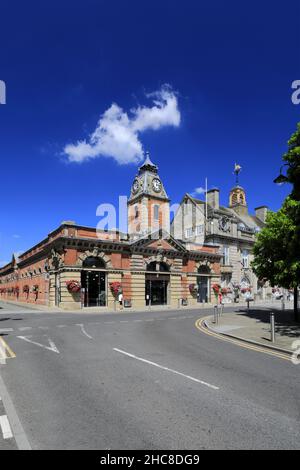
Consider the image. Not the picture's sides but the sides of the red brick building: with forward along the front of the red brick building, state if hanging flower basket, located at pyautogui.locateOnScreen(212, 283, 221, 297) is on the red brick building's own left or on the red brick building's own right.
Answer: on the red brick building's own left

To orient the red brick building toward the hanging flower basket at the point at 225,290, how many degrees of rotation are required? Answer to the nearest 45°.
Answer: approximately 90° to its left

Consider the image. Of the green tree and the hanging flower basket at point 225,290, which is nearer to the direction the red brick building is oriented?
the green tree

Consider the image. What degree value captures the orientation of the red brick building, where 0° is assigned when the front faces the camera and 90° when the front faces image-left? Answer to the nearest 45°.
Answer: approximately 315°
